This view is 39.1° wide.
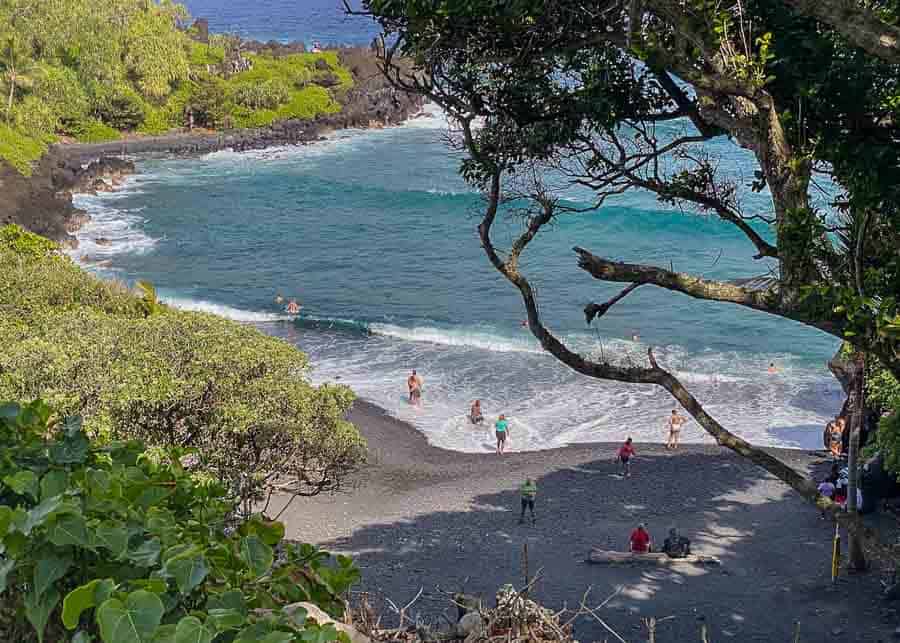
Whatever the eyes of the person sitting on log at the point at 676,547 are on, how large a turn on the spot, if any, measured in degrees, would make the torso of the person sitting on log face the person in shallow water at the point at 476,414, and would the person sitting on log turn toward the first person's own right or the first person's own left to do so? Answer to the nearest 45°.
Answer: approximately 45° to the first person's own left

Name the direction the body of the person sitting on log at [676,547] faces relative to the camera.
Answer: away from the camera

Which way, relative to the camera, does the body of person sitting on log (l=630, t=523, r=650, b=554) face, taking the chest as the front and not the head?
away from the camera

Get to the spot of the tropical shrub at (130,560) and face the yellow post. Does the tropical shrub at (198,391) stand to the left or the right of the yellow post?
left

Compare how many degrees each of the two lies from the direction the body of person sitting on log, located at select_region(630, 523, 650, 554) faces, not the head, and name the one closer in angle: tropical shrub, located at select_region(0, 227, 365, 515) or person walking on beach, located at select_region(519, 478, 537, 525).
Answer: the person walking on beach

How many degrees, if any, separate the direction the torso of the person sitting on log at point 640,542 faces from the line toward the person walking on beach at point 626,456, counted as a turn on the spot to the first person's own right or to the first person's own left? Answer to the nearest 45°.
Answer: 0° — they already face them

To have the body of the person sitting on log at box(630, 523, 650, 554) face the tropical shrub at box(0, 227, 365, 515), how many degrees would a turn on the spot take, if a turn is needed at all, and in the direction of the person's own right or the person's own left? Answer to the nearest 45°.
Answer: approximately 135° to the person's own left
